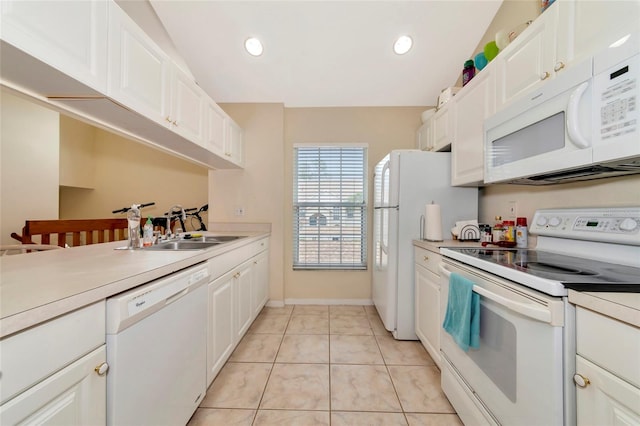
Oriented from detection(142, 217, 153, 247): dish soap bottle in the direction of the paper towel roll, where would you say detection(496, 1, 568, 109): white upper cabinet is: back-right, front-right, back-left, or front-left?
front-right

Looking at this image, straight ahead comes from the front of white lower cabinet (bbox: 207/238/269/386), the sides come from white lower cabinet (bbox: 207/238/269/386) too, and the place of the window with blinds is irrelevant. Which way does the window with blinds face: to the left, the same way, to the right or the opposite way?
to the right

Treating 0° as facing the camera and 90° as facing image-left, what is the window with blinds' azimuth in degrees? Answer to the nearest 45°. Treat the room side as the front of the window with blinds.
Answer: approximately 0°

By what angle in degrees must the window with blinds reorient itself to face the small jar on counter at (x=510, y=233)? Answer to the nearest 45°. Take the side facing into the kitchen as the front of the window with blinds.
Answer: approximately 45° to its left

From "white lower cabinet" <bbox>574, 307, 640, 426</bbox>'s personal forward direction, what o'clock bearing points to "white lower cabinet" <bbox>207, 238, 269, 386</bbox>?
"white lower cabinet" <bbox>207, 238, 269, 386</bbox> is roughly at 1 o'clock from "white lower cabinet" <bbox>574, 307, 640, 426</bbox>.

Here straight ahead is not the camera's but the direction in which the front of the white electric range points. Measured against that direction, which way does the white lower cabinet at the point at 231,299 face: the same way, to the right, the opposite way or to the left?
the opposite way

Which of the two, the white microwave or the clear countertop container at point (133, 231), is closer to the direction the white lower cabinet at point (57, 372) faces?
the white microwave

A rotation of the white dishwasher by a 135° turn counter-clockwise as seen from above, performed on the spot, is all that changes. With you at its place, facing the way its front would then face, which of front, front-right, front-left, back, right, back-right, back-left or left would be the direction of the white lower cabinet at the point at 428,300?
right

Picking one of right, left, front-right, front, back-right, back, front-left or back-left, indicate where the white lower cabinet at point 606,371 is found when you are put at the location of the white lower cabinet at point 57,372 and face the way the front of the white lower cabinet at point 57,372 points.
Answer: front

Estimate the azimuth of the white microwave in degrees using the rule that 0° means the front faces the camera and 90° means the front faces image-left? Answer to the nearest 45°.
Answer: approximately 45°

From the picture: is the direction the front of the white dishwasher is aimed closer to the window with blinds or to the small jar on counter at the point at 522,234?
the small jar on counter

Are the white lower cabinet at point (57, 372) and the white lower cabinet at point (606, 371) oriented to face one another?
yes

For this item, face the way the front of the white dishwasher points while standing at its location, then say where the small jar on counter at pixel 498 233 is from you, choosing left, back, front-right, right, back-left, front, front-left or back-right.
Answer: front-left

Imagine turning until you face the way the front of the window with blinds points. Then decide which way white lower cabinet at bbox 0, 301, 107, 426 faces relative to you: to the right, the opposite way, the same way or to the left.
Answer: to the left

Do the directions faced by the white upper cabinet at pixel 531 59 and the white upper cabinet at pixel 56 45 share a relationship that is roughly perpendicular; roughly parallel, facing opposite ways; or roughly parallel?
roughly parallel, facing opposite ways

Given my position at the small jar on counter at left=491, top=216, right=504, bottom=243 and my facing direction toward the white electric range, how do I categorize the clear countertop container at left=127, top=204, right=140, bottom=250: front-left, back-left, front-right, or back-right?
front-right

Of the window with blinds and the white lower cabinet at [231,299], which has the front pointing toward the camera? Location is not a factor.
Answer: the window with blinds

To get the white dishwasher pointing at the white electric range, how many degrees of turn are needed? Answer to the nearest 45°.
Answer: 0° — it already faces it
